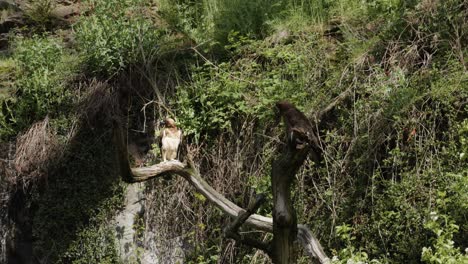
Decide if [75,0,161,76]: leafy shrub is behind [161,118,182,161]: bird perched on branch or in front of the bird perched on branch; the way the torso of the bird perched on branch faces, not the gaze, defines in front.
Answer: behind

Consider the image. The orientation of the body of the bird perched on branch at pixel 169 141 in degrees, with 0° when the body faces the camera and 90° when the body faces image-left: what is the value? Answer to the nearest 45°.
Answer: approximately 0°

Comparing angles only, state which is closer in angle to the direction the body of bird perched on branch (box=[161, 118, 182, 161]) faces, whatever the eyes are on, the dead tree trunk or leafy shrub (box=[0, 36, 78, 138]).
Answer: the dead tree trunk

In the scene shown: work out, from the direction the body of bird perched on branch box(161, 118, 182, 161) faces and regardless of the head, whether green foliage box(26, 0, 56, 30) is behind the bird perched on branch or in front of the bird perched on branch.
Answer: behind
